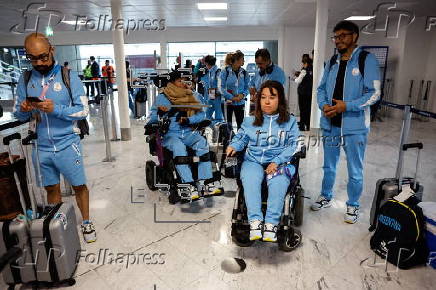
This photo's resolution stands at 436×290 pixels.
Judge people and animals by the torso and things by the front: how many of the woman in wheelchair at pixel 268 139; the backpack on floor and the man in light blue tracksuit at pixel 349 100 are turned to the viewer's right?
0

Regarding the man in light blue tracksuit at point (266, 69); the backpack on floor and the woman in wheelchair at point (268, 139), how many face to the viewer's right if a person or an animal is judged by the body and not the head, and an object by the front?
0

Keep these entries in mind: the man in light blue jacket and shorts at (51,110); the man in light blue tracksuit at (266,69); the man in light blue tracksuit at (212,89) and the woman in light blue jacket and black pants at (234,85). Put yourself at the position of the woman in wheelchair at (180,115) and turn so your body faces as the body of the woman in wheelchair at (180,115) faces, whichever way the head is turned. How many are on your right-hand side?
1

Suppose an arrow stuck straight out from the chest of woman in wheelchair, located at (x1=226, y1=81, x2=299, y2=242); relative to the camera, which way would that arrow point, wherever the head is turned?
toward the camera

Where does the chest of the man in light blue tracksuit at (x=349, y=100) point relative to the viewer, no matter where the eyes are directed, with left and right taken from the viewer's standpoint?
facing the viewer and to the left of the viewer

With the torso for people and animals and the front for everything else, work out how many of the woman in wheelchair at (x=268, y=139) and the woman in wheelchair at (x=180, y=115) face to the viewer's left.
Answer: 0

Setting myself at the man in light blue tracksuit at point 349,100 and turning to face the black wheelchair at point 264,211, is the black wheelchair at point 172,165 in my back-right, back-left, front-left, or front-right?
front-right

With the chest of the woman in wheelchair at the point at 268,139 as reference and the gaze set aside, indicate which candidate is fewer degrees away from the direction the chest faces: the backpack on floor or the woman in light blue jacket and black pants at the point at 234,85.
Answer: the backpack on floor

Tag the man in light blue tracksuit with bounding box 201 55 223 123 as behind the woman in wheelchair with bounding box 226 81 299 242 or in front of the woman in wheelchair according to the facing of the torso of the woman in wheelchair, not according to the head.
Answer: behind

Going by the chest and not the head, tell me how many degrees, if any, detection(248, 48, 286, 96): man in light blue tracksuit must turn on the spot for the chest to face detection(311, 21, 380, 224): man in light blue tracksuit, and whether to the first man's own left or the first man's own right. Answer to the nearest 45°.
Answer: approximately 45° to the first man's own left

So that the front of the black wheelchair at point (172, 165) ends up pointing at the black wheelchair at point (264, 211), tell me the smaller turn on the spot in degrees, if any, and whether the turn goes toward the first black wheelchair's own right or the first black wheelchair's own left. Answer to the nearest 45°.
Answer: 0° — it already faces it
